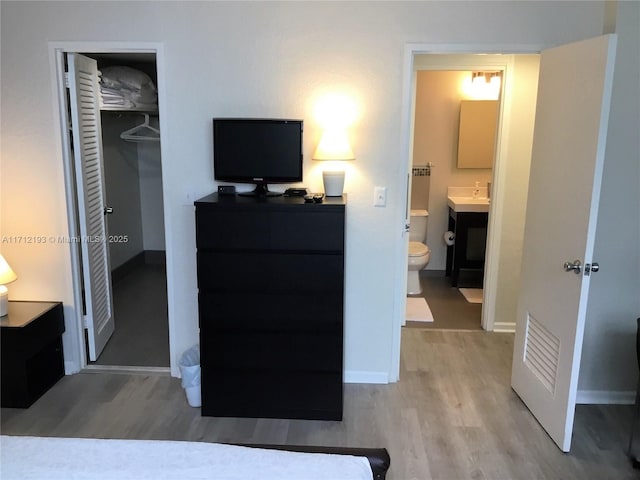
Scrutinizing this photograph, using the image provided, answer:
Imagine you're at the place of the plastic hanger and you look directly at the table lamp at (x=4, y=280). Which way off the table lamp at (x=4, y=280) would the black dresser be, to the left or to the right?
left

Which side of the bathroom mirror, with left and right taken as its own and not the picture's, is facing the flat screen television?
front

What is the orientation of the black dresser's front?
toward the camera

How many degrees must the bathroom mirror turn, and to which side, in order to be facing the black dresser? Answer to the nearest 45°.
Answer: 0° — it already faces it

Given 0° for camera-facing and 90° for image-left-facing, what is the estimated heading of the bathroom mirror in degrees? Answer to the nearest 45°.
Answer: approximately 0°

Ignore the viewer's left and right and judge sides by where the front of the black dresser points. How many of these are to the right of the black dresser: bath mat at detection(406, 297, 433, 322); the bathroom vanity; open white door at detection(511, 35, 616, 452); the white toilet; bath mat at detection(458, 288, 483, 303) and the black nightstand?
1

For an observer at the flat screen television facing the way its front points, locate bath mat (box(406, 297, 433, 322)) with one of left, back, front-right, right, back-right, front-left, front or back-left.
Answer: back-left

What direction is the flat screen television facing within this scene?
toward the camera

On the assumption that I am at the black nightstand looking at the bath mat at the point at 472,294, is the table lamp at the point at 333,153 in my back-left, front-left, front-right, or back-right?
front-right

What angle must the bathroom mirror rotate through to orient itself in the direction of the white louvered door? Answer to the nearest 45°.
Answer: approximately 45° to its right
